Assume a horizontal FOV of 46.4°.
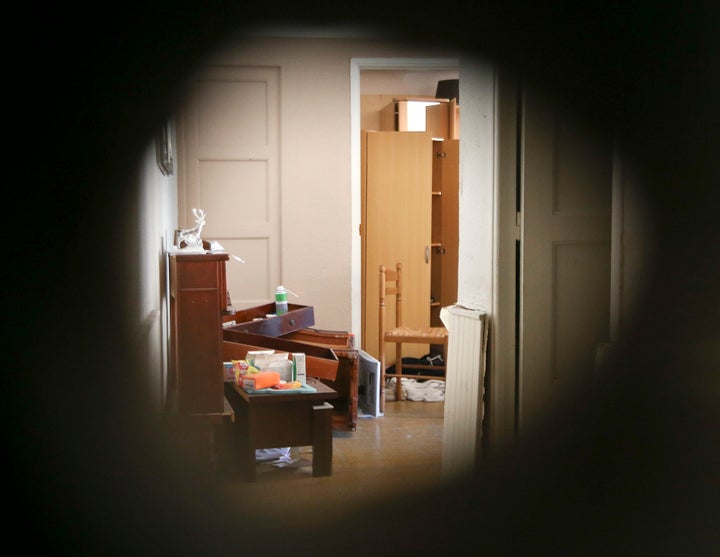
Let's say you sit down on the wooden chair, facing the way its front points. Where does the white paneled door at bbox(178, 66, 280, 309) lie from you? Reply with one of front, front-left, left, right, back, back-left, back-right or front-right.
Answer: back

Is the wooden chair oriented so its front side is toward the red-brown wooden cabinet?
no

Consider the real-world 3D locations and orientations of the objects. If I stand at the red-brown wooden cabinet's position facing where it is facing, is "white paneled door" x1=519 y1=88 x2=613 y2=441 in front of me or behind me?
in front

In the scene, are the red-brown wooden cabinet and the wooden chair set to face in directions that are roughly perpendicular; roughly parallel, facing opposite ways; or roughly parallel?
roughly parallel

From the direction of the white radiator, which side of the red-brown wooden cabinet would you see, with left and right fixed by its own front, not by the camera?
front

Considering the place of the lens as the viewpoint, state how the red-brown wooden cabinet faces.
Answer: facing to the right of the viewer

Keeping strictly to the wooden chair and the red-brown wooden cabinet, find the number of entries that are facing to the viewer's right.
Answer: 2

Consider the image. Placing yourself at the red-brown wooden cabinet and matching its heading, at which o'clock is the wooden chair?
The wooden chair is roughly at 10 o'clock from the red-brown wooden cabinet.

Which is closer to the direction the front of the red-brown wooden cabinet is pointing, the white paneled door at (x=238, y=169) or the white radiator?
the white radiator

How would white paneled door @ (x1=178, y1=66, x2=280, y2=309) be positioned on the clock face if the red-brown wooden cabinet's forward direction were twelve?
The white paneled door is roughly at 9 o'clock from the red-brown wooden cabinet.

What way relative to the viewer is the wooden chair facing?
to the viewer's right

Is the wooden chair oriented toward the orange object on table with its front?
no
